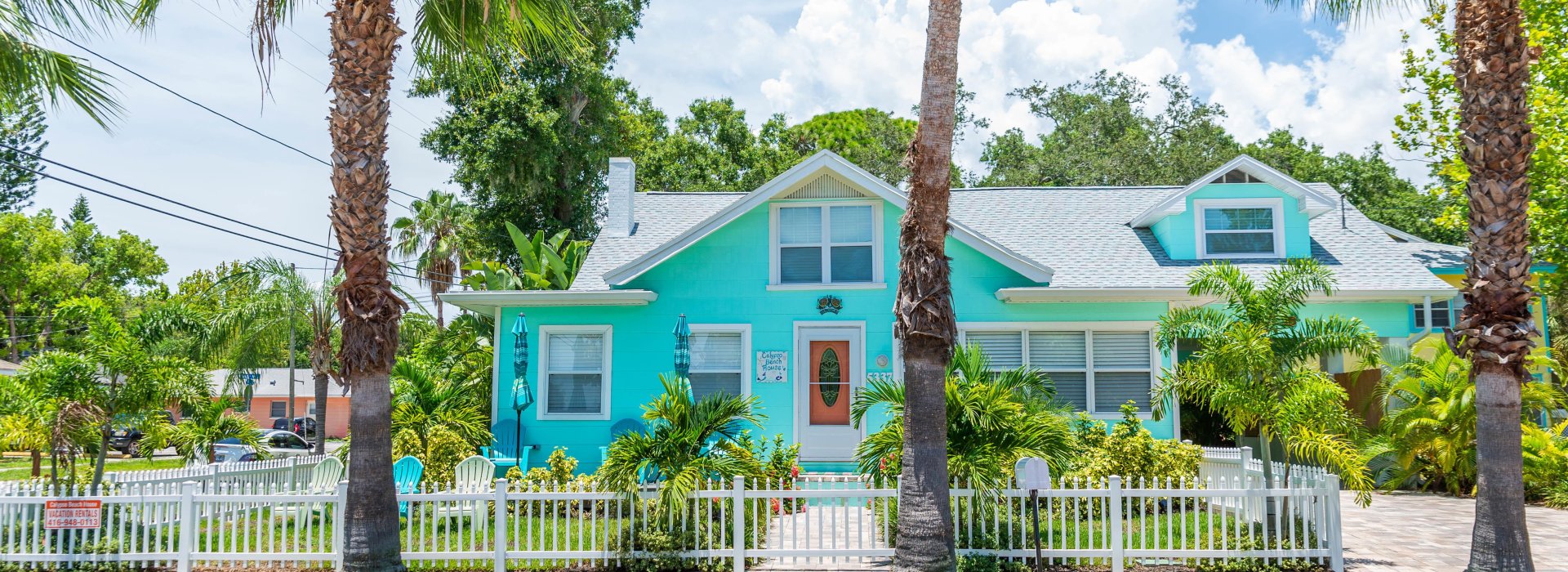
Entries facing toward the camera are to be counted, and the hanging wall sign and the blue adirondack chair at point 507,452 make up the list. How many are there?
2

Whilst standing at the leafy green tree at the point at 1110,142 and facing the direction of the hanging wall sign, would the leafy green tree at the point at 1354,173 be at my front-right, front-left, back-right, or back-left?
back-left

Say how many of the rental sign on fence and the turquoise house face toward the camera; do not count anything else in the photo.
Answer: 2

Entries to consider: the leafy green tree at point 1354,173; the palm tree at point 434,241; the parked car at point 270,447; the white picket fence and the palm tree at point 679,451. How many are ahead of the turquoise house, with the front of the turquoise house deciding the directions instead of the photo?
2

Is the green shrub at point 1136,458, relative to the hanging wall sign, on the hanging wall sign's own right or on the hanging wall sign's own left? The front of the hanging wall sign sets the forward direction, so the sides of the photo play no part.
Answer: on the hanging wall sign's own left

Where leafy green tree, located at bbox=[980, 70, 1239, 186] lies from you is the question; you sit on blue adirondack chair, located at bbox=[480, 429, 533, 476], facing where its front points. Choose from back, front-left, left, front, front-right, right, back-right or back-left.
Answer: back-left

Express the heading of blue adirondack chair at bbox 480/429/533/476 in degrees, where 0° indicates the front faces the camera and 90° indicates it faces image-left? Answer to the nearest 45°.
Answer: approximately 0°

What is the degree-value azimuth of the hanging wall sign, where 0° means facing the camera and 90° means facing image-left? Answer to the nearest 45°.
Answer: approximately 0°

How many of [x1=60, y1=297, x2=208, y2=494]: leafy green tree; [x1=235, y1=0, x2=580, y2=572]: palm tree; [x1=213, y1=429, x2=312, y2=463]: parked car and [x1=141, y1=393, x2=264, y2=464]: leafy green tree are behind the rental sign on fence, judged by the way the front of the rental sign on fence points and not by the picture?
3
